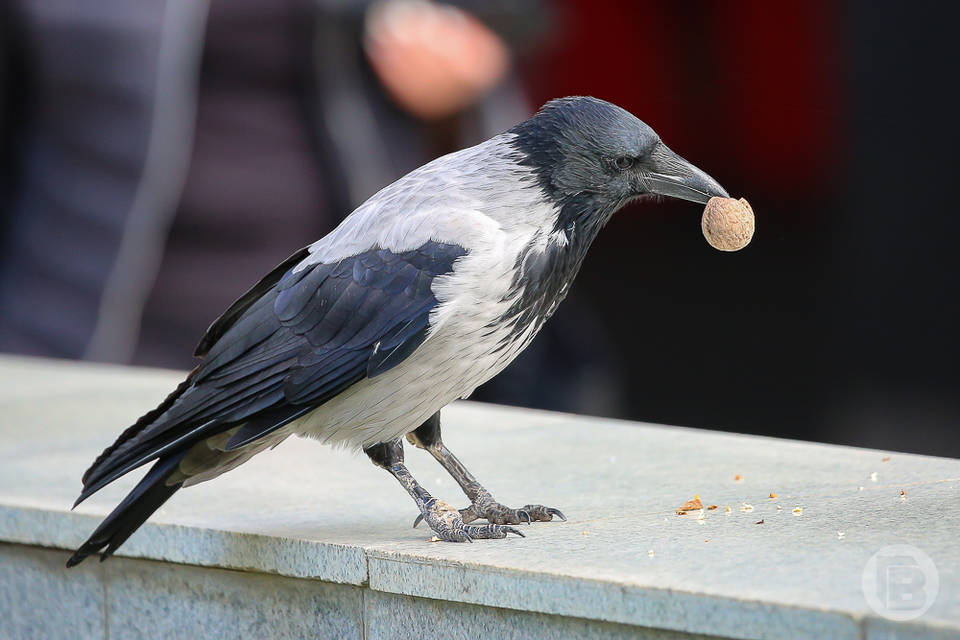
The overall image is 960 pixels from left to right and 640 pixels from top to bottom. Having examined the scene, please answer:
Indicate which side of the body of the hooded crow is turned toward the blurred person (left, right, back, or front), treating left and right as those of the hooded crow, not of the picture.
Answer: left

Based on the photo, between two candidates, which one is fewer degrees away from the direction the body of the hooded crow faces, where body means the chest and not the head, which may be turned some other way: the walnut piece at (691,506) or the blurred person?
the walnut piece

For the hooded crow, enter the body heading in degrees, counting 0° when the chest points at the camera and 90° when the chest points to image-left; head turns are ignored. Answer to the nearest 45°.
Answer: approximately 270°

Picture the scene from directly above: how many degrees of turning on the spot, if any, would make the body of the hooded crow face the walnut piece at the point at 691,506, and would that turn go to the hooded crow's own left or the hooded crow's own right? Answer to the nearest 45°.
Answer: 0° — it already faces it
